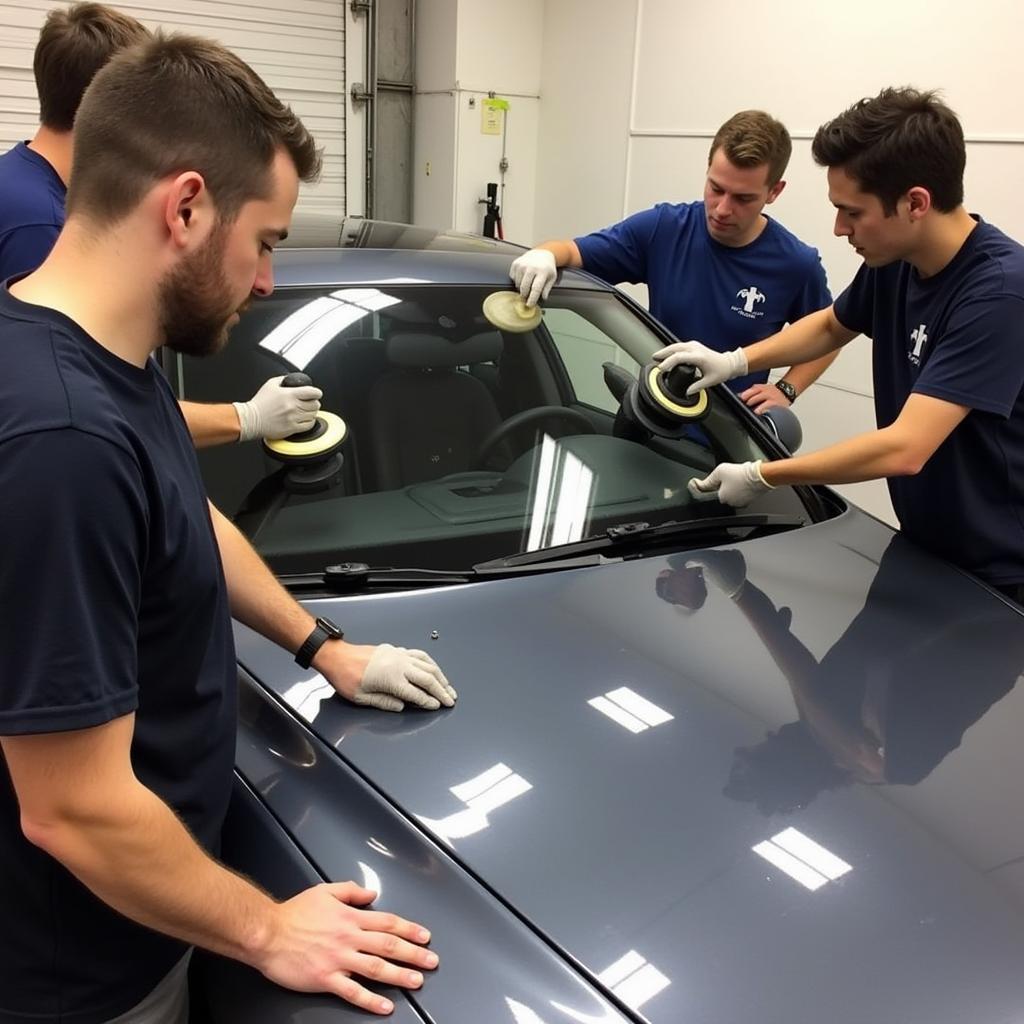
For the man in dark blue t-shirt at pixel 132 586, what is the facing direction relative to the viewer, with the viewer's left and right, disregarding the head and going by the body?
facing to the right of the viewer

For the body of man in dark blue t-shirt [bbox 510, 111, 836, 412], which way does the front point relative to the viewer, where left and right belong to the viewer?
facing the viewer and to the left of the viewer

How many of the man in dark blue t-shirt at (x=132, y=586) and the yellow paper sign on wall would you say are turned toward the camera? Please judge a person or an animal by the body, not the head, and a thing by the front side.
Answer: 1

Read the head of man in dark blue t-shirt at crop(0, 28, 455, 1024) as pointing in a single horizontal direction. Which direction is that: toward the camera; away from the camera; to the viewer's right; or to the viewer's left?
to the viewer's right

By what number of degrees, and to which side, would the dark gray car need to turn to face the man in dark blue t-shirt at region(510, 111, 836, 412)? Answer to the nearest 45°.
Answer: approximately 135° to its left

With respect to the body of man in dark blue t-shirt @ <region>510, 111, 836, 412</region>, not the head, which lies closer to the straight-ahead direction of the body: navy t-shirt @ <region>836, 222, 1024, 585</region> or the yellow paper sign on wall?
the navy t-shirt

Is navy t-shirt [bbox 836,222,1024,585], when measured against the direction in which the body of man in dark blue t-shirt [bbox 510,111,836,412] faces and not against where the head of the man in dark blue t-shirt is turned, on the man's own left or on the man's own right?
on the man's own left

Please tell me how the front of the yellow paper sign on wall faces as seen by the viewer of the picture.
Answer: facing the viewer

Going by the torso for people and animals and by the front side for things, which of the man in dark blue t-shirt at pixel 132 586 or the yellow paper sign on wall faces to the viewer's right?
the man in dark blue t-shirt

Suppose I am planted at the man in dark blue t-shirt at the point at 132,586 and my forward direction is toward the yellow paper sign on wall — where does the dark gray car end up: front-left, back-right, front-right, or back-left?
front-right

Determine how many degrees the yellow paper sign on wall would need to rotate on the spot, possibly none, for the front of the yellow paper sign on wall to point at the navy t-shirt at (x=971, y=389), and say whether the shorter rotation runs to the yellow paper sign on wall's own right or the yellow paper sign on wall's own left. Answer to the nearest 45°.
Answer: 0° — it already faces it

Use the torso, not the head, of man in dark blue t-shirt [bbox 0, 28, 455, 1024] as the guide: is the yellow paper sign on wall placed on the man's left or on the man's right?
on the man's left
